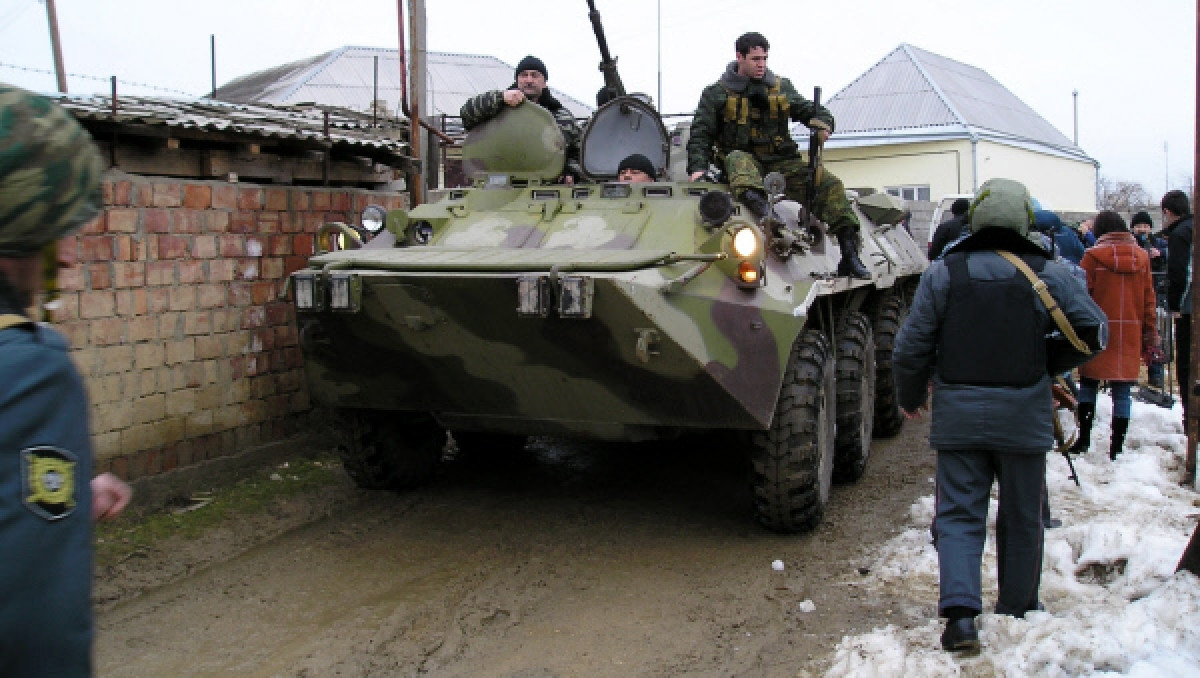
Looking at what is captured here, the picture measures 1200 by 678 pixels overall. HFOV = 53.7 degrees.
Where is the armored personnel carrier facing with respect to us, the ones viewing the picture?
facing the viewer and to the left of the viewer

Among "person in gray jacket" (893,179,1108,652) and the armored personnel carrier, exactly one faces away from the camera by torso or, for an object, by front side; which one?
the person in gray jacket

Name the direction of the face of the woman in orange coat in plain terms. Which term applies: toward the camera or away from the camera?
away from the camera

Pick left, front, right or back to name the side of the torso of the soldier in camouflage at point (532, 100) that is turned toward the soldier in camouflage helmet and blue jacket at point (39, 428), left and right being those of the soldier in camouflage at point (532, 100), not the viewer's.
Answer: front

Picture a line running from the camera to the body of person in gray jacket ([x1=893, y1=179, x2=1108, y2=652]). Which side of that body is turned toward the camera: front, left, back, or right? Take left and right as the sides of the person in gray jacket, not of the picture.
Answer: back

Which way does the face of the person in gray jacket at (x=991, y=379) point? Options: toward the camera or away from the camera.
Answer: away from the camera

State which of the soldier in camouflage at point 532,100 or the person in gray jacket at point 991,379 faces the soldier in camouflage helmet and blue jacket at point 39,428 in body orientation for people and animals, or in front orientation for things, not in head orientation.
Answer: the soldier in camouflage at point 532,100

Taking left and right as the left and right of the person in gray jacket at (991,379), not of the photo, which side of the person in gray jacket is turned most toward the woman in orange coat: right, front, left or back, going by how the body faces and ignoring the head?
front

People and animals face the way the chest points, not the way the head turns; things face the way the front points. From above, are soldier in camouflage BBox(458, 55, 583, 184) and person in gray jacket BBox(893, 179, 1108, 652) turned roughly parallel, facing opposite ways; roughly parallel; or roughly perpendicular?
roughly parallel, facing opposite ways

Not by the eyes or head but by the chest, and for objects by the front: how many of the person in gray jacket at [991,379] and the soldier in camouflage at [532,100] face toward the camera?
1

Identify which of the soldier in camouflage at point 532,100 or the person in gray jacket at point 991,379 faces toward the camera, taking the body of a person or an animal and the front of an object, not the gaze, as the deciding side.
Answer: the soldier in camouflage

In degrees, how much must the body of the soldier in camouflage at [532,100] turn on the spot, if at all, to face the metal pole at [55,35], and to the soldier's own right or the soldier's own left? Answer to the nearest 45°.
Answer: approximately 135° to the soldier's own right

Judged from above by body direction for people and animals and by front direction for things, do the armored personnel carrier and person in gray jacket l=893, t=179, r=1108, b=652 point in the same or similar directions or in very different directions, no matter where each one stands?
very different directions

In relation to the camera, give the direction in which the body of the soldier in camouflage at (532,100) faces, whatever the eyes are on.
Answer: toward the camera

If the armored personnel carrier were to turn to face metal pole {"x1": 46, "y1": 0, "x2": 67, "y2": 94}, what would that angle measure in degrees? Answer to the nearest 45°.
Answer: approximately 90° to its right

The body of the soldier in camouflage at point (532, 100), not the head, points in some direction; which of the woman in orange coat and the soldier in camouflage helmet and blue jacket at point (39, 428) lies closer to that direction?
the soldier in camouflage helmet and blue jacket
